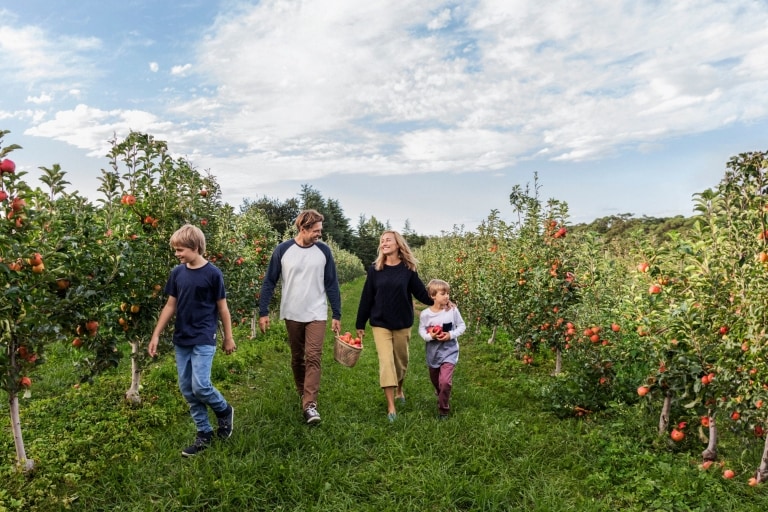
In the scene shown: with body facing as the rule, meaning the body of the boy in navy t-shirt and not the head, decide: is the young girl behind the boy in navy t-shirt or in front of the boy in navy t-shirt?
behind

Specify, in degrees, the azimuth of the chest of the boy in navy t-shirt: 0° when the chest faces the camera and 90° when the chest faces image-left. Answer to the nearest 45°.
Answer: approximately 45°

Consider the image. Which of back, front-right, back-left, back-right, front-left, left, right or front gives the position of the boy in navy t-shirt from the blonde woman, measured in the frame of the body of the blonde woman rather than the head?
front-right

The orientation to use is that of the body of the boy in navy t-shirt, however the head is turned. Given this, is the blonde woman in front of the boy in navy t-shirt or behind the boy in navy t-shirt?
behind

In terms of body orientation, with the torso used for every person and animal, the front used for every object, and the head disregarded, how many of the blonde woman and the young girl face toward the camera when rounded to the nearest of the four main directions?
2

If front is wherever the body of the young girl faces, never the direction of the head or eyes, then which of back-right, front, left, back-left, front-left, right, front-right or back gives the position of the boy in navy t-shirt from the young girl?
front-right
